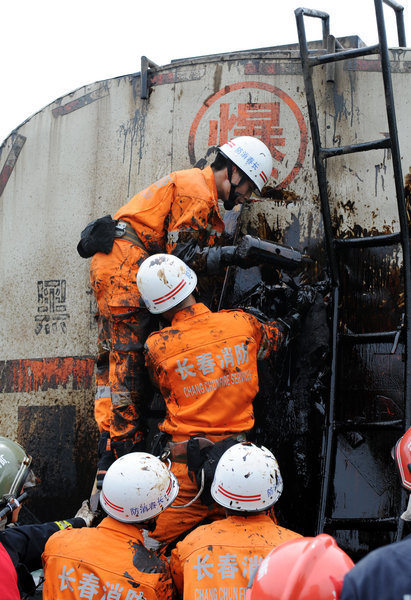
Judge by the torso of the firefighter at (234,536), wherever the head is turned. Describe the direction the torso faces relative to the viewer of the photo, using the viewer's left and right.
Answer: facing away from the viewer

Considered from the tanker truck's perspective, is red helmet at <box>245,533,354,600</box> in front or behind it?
behind

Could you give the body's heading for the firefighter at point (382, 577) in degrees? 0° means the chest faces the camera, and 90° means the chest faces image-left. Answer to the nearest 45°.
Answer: approximately 180°

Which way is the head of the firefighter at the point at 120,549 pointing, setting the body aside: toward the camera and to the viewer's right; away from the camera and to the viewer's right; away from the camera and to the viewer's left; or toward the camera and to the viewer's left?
away from the camera and to the viewer's right

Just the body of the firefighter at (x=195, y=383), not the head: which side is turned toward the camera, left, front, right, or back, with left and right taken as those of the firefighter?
back

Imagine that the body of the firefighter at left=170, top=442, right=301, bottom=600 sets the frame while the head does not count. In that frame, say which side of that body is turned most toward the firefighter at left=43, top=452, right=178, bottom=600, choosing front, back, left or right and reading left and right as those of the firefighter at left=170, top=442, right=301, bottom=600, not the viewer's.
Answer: left

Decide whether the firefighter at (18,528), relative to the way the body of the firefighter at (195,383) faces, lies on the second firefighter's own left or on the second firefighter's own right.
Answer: on the second firefighter's own left
